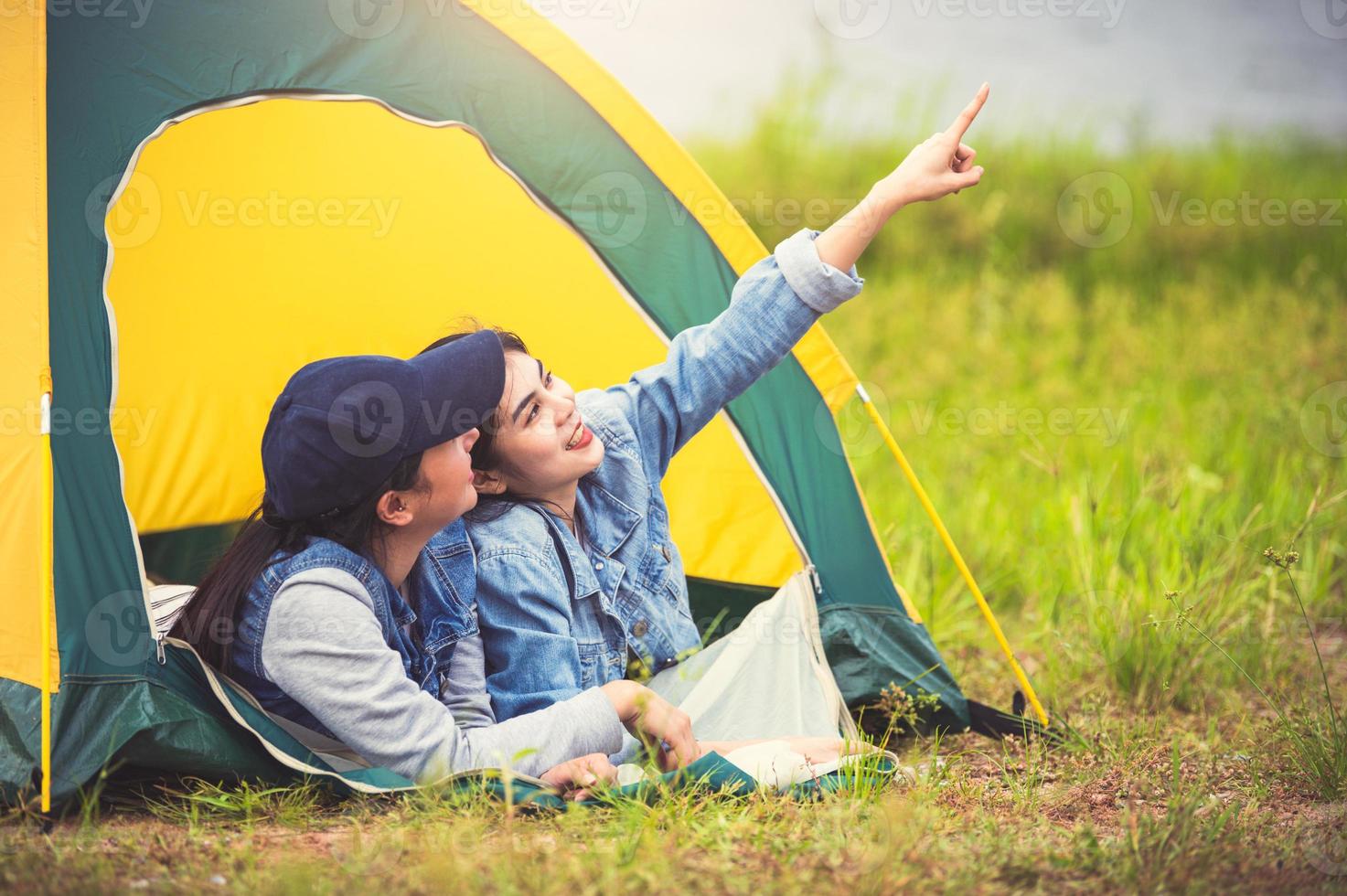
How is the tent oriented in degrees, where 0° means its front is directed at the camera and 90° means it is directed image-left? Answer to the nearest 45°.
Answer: approximately 315°
